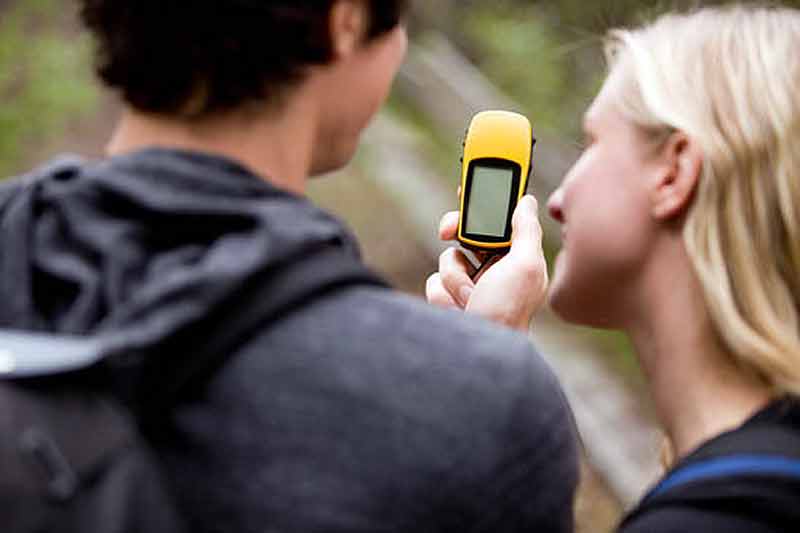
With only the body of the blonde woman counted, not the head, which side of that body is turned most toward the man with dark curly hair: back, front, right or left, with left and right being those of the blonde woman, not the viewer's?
left

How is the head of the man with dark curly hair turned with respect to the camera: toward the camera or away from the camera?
away from the camera

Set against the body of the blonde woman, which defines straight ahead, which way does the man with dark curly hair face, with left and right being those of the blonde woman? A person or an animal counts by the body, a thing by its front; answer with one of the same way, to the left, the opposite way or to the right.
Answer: to the right

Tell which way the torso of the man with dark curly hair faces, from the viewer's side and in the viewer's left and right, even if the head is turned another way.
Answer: facing away from the viewer and to the right of the viewer

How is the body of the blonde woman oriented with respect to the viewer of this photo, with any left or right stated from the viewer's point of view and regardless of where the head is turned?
facing away from the viewer and to the left of the viewer
